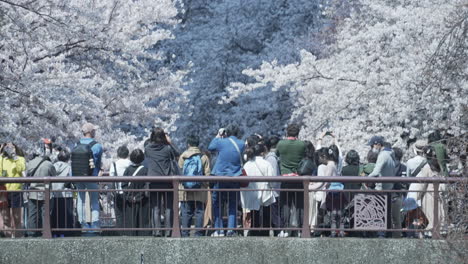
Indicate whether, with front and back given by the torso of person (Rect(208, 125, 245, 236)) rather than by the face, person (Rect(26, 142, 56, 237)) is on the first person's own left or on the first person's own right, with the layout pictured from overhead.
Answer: on the first person's own left

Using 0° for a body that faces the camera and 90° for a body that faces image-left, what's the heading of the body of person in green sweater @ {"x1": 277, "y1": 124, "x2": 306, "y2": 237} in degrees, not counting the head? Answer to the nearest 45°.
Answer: approximately 180°

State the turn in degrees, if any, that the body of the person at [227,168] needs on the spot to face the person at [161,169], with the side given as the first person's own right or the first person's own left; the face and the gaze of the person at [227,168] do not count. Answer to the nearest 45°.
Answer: approximately 45° to the first person's own left

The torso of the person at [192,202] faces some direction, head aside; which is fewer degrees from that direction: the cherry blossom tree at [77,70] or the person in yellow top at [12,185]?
the cherry blossom tree

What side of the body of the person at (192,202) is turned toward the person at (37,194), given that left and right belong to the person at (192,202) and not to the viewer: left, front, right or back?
left

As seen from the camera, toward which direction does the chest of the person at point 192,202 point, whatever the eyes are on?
away from the camera

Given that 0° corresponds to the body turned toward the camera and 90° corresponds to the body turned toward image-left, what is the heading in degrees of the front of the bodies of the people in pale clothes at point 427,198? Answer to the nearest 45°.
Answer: approximately 135°

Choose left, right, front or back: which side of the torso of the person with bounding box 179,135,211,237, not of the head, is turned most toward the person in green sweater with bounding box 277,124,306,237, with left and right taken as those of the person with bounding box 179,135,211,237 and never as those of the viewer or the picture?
right

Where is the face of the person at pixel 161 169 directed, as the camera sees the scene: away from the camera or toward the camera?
away from the camera

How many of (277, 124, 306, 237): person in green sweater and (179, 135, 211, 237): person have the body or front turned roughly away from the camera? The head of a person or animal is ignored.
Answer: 2

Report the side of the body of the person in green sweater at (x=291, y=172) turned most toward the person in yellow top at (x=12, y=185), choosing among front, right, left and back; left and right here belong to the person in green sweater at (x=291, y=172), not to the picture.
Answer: left
